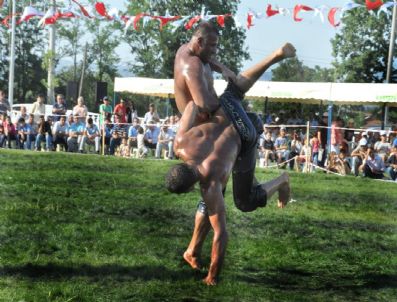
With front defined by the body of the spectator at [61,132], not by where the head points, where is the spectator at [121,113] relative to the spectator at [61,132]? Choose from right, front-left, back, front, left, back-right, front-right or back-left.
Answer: left

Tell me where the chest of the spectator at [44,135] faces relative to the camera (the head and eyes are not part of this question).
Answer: toward the camera

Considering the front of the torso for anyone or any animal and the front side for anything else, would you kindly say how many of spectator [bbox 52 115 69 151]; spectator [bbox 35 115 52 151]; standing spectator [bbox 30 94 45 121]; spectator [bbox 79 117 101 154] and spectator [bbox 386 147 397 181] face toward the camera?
5

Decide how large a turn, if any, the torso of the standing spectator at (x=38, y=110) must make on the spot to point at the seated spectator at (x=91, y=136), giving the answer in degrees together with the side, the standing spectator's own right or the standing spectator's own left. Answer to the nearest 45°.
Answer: approximately 45° to the standing spectator's own left

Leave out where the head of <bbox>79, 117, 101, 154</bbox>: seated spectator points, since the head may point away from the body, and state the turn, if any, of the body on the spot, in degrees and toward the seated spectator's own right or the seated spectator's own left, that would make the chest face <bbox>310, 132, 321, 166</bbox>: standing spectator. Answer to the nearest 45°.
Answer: approximately 45° to the seated spectator's own left

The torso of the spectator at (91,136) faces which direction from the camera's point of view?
toward the camera

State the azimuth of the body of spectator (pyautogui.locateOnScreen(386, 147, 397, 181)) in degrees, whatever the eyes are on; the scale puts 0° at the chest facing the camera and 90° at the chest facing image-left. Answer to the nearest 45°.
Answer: approximately 0°

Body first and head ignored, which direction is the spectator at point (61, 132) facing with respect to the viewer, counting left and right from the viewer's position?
facing the viewer

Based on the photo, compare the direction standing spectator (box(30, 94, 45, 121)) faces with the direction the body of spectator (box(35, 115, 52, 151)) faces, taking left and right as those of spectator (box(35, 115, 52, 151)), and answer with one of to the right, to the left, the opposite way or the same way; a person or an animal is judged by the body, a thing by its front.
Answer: the same way

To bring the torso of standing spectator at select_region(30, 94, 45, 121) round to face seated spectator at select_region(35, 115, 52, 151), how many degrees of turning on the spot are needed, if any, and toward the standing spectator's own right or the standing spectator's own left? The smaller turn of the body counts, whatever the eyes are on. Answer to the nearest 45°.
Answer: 0° — they already face them
